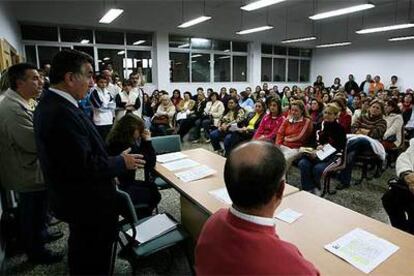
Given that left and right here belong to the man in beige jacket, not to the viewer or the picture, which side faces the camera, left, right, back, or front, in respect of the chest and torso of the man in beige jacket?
right

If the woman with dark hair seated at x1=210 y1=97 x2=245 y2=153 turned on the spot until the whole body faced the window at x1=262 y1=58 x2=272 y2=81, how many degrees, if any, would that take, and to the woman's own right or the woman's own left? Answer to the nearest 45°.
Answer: approximately 135° to the woman's own right

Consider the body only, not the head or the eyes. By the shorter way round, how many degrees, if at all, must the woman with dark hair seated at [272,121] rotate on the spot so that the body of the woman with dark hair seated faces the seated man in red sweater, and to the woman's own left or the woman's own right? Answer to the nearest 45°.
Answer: approximately 45° to the woman's own left

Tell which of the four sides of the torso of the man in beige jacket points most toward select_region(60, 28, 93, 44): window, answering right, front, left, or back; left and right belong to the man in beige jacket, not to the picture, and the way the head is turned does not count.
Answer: left

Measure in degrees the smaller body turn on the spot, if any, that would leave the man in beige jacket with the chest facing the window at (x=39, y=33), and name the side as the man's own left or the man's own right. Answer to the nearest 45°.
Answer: approximately 90° to the man's own left

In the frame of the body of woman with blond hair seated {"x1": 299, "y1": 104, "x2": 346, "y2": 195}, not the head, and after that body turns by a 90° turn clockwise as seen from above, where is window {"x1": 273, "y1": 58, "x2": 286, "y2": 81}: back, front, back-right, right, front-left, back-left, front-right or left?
front-right

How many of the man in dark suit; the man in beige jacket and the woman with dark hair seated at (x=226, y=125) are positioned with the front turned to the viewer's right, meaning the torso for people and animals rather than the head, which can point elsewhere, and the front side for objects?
2

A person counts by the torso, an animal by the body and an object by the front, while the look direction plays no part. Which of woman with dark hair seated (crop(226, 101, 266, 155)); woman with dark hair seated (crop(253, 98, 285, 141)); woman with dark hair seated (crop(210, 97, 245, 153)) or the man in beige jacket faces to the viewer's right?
the man in beige jacket

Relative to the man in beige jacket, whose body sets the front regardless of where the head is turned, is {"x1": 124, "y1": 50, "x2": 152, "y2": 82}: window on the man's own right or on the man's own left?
on the man's own left
